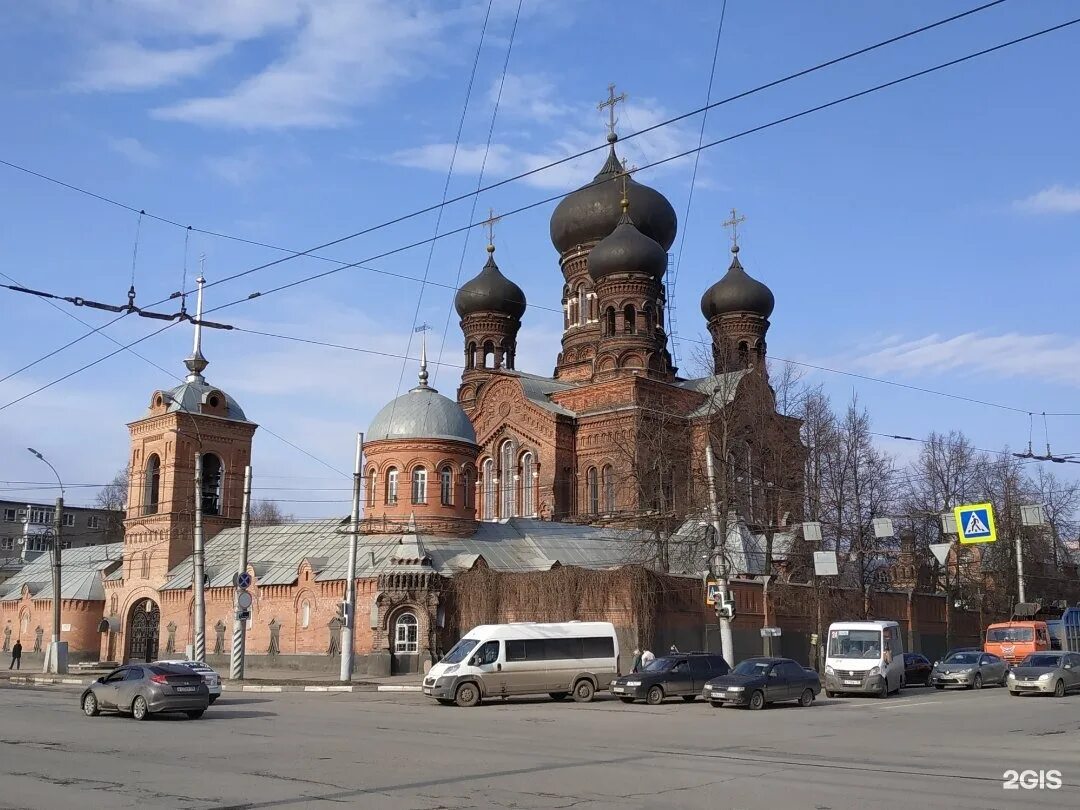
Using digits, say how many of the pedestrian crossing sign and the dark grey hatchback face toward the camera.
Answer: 1

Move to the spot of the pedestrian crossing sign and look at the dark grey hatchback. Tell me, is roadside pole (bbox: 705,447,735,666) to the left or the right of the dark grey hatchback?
right

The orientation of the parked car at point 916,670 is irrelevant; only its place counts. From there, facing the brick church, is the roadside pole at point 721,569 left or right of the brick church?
left

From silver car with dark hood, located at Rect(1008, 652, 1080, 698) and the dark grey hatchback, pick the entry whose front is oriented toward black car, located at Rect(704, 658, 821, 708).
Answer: the silver car with dark hood

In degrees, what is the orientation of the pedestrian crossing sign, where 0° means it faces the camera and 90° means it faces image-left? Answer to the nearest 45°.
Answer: approximately 0°

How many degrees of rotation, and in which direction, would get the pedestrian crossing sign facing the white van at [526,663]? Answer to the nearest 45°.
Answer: approximately 45° to its right

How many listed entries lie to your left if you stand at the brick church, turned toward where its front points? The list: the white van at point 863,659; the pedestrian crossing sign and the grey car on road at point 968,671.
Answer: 3

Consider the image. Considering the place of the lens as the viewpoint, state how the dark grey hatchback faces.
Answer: facing away from the viewer and to the left of the viewer

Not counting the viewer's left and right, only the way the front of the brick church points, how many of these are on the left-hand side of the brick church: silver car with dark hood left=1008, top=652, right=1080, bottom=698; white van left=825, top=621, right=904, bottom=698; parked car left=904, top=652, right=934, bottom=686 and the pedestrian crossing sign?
4

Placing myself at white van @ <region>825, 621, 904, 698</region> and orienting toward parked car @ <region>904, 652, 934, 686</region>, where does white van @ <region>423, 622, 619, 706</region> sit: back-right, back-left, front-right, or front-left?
back-left

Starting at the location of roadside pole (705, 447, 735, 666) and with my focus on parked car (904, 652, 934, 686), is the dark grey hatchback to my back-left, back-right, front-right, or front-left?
back-right
